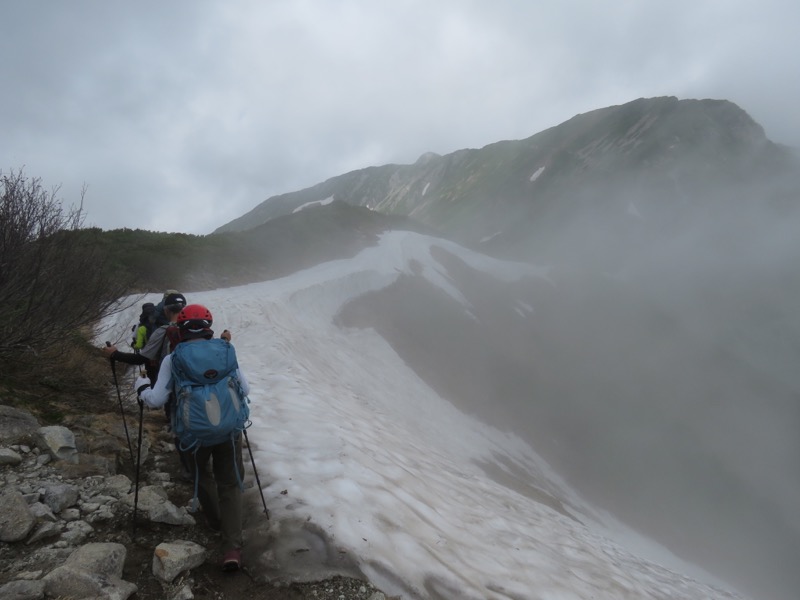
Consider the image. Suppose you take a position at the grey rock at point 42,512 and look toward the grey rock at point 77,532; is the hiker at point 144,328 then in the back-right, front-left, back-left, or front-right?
back-left

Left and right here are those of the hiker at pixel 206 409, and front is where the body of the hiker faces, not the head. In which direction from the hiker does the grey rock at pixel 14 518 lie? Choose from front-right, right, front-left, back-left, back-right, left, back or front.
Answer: left

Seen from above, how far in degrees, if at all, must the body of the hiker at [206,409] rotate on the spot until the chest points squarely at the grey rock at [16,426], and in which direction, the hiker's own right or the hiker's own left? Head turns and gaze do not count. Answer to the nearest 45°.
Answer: approximately 45° to the hiker's own left

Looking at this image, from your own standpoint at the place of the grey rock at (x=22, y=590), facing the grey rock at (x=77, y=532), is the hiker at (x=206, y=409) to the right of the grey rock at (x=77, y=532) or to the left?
right

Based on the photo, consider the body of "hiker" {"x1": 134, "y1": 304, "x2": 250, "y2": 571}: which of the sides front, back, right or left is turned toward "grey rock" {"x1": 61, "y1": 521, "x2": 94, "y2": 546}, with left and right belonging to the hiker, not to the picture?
left

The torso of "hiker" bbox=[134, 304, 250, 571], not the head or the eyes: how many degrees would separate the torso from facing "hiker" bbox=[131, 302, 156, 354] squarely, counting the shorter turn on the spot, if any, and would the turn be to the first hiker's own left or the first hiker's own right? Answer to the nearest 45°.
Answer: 0° — they already face them

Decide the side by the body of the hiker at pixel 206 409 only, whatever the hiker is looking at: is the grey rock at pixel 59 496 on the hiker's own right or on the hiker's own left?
on the hiker's own left

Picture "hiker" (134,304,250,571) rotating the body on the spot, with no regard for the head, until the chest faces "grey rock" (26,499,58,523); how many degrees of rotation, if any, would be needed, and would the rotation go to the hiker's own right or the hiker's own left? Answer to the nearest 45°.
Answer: approximately 90° to the hiker's own left

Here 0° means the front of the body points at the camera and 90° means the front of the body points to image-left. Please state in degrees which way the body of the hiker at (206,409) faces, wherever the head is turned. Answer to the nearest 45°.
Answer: approximately 180°

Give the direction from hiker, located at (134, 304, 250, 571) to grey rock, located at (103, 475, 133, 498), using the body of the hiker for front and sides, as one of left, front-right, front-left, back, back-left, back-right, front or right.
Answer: front-left
